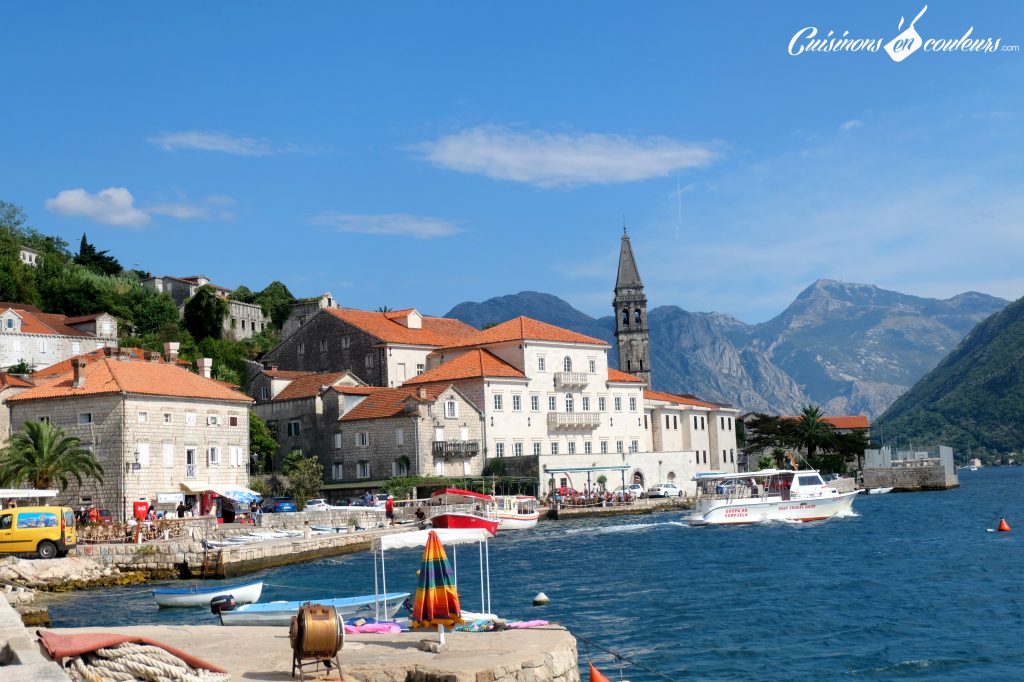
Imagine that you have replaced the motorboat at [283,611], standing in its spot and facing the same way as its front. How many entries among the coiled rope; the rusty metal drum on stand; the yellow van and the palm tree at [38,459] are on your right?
2

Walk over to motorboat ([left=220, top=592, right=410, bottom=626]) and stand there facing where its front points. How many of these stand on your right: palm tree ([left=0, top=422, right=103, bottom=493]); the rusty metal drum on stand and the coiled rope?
2

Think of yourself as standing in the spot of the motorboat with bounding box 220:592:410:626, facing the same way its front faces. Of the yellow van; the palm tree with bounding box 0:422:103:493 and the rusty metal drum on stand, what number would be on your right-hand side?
1

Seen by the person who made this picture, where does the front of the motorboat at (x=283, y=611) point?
facing to the right of the viewer

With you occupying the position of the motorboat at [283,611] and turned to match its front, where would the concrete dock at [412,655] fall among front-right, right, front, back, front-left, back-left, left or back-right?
right

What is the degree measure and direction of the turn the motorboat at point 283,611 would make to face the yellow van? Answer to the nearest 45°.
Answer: approximately 135° to its left

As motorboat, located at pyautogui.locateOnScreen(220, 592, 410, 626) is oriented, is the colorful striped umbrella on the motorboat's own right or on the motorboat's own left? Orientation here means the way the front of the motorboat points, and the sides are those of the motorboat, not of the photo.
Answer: on the motorboat's own right

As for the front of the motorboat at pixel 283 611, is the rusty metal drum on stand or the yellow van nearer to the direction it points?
the rusty metal drum on stand

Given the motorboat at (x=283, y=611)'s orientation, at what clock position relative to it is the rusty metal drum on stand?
The rusty metal drum on stand is roughly at 3 o'clock from the motorboat.

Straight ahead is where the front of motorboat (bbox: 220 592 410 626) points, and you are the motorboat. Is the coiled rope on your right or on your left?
on your right

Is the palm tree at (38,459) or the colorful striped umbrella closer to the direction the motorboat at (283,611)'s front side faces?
the colorful striped umbrella
